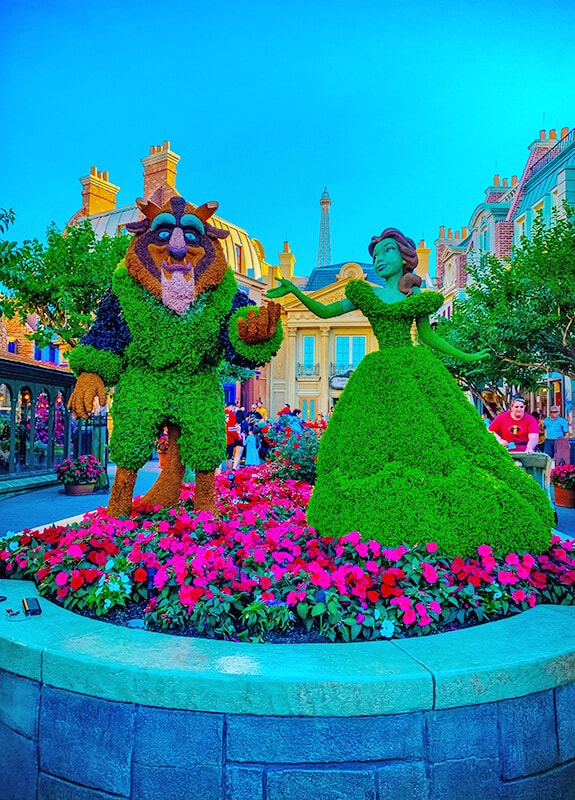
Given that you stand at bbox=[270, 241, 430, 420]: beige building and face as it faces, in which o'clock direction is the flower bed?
The flower bed is roughly at 12 o'clock from the beige building.

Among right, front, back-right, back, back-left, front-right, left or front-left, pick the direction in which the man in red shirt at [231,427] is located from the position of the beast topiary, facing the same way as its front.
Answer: back

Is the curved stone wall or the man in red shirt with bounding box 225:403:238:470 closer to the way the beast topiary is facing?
the curved stone wall

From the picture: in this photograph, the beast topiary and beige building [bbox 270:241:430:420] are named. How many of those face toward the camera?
2

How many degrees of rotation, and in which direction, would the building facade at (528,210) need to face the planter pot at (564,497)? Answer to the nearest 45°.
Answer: approximately 45° to its left

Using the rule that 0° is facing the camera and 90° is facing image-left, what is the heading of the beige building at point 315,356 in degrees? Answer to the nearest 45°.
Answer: approximately 0°

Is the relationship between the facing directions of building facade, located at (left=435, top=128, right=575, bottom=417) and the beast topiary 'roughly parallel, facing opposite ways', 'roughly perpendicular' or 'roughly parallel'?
roughly perpendicular

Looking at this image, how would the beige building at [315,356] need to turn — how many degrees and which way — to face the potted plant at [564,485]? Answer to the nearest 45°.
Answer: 0° — it already faces it

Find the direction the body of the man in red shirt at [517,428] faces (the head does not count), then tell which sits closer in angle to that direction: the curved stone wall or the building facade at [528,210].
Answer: the curved stone wall

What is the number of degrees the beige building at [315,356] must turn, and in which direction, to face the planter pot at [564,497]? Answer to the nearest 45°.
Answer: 0° — it already faces it

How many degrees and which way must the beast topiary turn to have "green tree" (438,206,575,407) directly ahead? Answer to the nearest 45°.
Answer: approximately 135° to its left
